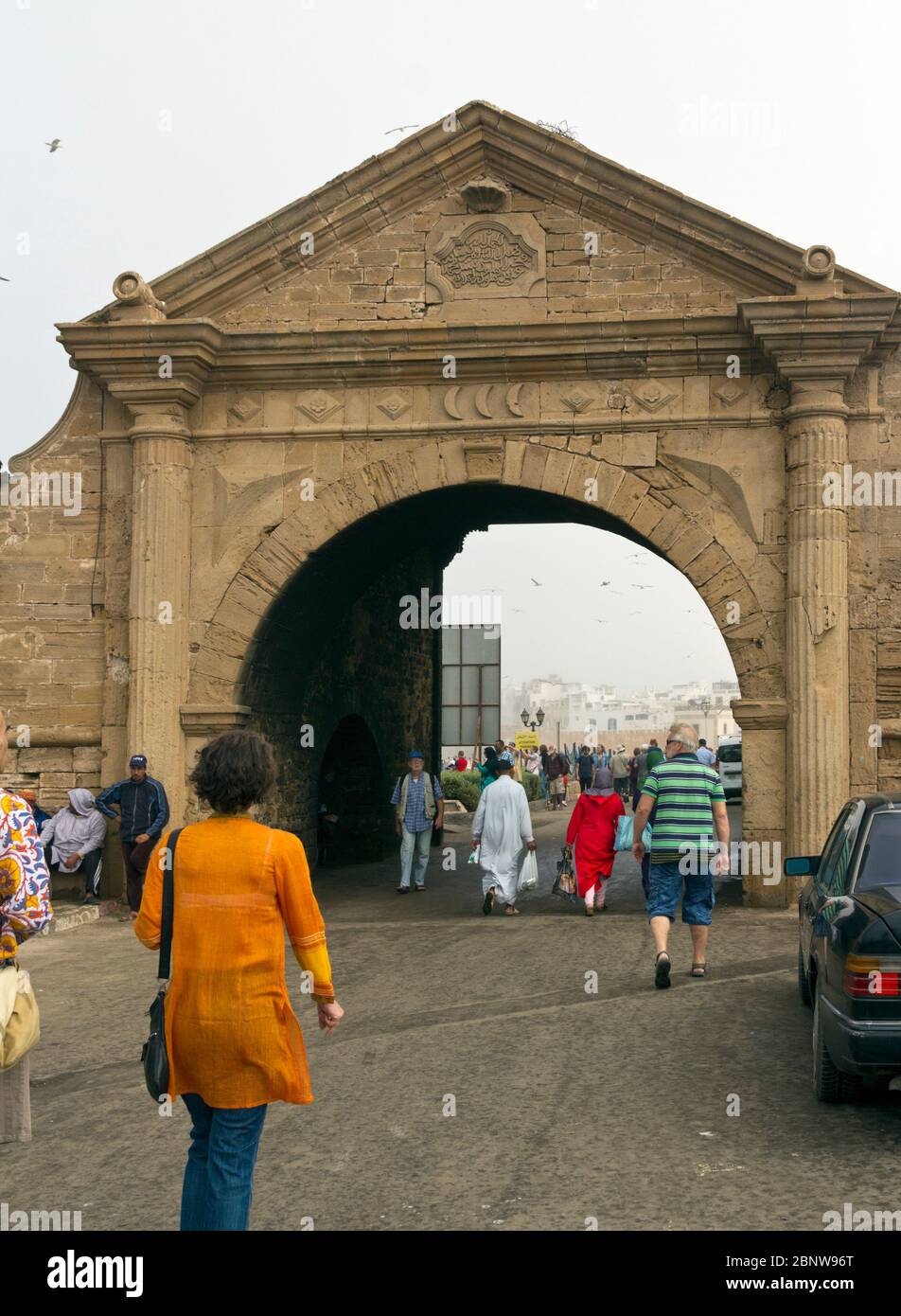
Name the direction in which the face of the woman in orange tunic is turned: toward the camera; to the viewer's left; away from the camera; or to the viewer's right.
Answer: away from the camera

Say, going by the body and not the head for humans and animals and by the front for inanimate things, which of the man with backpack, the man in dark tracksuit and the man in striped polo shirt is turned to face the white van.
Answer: the man in striped polo shirt

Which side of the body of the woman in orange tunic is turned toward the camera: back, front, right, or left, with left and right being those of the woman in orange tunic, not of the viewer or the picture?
back

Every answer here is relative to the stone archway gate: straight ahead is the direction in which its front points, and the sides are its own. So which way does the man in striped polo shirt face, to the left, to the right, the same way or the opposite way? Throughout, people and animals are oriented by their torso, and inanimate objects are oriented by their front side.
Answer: the opposite way

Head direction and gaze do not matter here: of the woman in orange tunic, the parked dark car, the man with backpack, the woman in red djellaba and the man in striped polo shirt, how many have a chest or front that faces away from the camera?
4

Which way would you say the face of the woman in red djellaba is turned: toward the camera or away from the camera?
away from the camera

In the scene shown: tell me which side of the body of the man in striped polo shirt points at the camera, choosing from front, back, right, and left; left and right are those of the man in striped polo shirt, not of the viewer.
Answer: back

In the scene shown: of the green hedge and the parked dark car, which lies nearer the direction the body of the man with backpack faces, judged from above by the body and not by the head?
the parked dark car

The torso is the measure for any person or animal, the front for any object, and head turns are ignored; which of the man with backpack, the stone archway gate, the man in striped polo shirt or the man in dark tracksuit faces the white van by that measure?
the man in striped polo shirt

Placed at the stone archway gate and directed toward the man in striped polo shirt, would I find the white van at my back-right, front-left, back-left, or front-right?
back-left

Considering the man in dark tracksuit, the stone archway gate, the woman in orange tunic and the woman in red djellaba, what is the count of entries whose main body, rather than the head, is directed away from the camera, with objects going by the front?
2

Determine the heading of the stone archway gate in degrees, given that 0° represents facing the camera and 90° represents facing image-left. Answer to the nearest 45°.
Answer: approximately 0°

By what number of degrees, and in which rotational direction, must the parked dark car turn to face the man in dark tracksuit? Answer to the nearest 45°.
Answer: approximately 45° to its left
